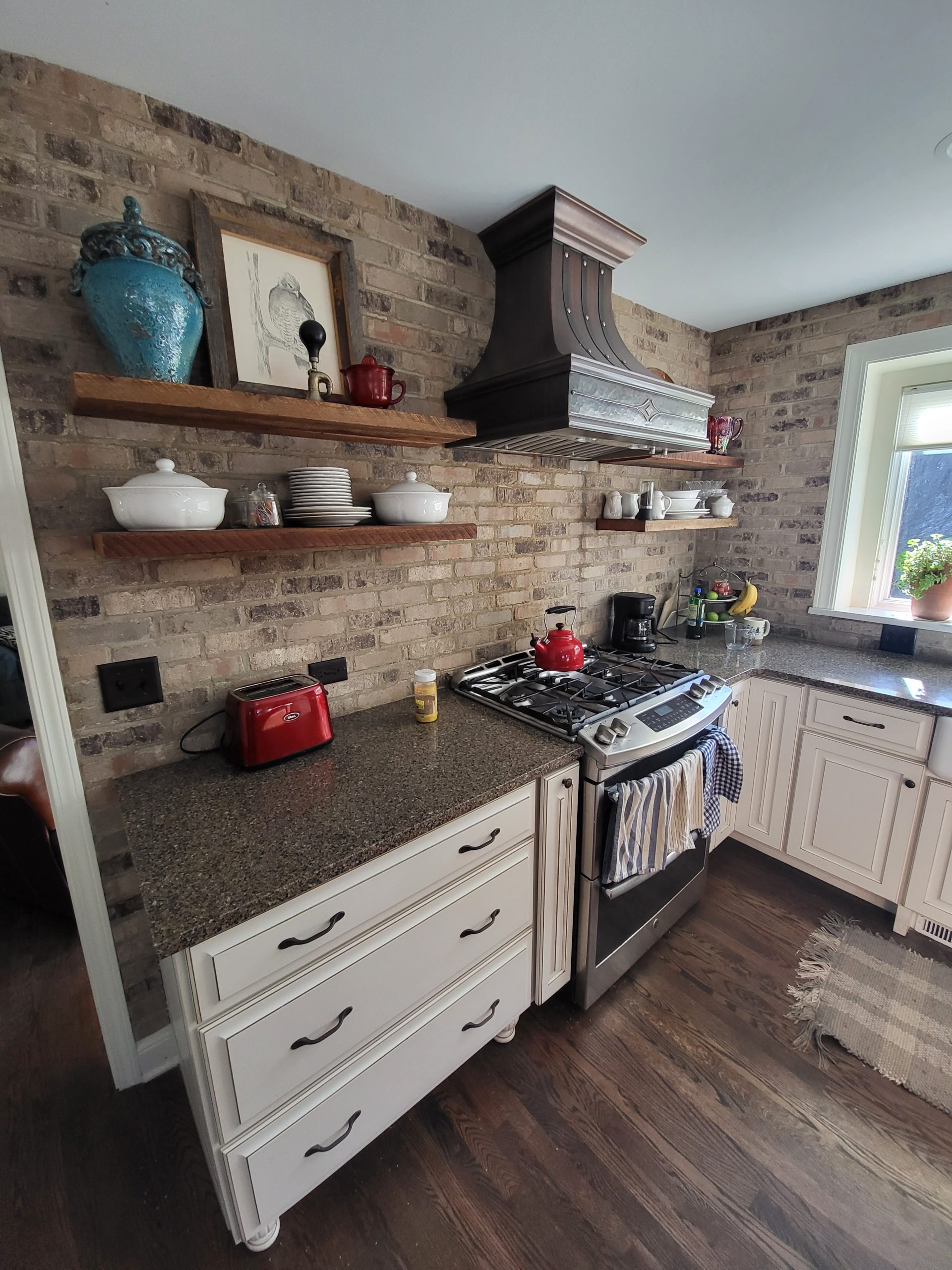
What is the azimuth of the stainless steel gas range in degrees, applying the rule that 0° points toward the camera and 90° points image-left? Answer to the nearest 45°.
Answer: approximately 315°

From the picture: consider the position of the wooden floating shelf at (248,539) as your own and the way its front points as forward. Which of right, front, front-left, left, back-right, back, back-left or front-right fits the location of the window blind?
front-left

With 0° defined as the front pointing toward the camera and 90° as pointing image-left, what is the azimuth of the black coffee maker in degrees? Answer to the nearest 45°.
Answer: approximately 315°

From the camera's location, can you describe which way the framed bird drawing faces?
facing the viewer and to the right of the viewer

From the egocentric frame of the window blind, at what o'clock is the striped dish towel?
The striped dish towel is roughly at 11 o'clock from the window blind.

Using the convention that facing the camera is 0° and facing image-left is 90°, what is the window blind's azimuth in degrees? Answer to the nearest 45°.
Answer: approximately 45°

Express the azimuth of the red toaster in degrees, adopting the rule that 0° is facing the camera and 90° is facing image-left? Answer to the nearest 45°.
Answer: approximately 315°

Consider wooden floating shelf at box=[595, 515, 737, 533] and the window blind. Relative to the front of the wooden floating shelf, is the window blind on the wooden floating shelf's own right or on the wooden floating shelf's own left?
on the wooden floating shelf's own left

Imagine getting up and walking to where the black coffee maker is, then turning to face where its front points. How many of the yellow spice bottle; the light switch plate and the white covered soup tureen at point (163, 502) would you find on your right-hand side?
3

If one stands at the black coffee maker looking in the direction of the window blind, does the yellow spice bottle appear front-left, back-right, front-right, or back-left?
back-right

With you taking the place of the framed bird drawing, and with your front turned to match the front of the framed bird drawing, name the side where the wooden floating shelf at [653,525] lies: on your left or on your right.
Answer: on your left
